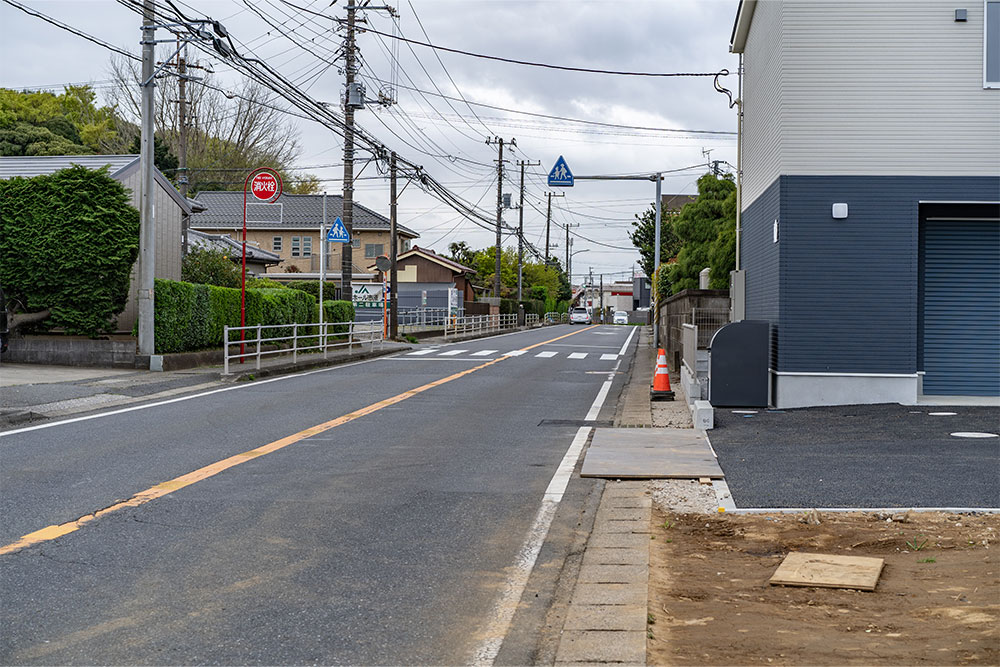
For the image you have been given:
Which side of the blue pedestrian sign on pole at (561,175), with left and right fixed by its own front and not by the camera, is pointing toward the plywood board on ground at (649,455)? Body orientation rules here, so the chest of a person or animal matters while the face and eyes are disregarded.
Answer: front

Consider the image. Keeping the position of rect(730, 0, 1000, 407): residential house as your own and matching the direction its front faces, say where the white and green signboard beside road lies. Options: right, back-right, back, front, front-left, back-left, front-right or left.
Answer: back-right

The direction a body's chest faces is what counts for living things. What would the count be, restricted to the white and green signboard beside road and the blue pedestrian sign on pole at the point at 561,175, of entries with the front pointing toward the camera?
2

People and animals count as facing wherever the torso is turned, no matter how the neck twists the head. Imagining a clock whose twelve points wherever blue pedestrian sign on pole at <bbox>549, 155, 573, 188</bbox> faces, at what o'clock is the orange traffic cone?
The orange traffic cone is roughly at 12 o'clock from the blue pedestrian sign on pole.

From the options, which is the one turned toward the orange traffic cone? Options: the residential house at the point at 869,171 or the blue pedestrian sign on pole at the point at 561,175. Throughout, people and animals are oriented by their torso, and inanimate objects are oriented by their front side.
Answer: the blue pedestrian sign on pole

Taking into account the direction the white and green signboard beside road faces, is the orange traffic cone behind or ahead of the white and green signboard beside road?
ahead

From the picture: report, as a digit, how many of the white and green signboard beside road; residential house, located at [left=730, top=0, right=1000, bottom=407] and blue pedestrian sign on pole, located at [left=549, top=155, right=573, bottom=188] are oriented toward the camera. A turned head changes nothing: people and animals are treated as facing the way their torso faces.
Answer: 3

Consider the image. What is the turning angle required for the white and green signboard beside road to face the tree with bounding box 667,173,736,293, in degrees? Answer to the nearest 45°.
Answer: approximately 45° to its left

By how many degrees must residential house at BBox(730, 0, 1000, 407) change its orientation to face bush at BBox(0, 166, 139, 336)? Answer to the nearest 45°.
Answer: approximately 90° to its right

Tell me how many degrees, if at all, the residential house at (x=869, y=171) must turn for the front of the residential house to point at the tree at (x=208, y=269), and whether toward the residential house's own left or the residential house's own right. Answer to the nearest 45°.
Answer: approximately 135° to the residential house's own right

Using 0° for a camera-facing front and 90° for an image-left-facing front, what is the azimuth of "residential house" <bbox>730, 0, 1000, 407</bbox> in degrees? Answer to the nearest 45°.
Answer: approximately 0°

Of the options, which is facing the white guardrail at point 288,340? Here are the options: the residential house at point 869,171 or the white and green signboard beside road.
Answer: the white and green signboard beside road

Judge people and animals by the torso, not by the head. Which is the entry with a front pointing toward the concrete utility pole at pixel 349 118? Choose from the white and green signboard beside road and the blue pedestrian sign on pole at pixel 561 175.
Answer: the white and green signboard beside road
